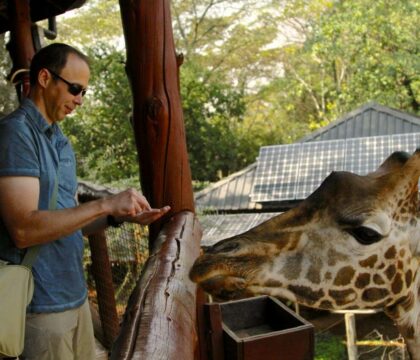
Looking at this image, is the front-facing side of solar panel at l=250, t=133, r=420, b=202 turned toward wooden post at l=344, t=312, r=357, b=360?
yes

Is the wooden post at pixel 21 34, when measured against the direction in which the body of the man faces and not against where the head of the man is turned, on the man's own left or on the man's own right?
on the man's own left

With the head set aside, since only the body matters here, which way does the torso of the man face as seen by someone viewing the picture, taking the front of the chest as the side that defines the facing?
to the viewer's right

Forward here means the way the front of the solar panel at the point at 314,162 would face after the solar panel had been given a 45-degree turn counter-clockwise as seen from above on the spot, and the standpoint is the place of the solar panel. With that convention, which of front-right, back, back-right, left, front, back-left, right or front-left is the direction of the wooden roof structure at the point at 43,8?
front-right

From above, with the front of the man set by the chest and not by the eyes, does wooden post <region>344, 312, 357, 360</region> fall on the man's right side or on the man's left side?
on the man's left side

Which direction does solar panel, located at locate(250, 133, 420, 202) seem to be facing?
toward the camera

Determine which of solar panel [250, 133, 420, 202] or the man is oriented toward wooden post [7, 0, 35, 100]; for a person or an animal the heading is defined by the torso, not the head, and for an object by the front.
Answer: the solar panel

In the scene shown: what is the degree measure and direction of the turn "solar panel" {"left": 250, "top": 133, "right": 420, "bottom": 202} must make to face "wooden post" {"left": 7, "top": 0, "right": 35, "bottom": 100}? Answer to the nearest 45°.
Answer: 0° — it already faces it

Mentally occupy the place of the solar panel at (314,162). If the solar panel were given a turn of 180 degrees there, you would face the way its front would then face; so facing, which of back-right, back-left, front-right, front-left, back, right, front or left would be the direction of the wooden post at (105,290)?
back

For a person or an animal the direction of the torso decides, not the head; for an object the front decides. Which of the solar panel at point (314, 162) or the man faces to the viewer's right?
the man

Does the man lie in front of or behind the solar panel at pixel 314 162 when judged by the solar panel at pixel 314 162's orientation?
in front

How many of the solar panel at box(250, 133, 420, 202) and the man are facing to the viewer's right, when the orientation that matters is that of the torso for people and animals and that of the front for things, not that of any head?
1

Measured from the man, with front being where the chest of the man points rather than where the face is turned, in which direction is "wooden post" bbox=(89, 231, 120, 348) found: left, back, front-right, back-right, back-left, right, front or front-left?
left

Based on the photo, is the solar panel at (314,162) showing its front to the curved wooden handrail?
yes
